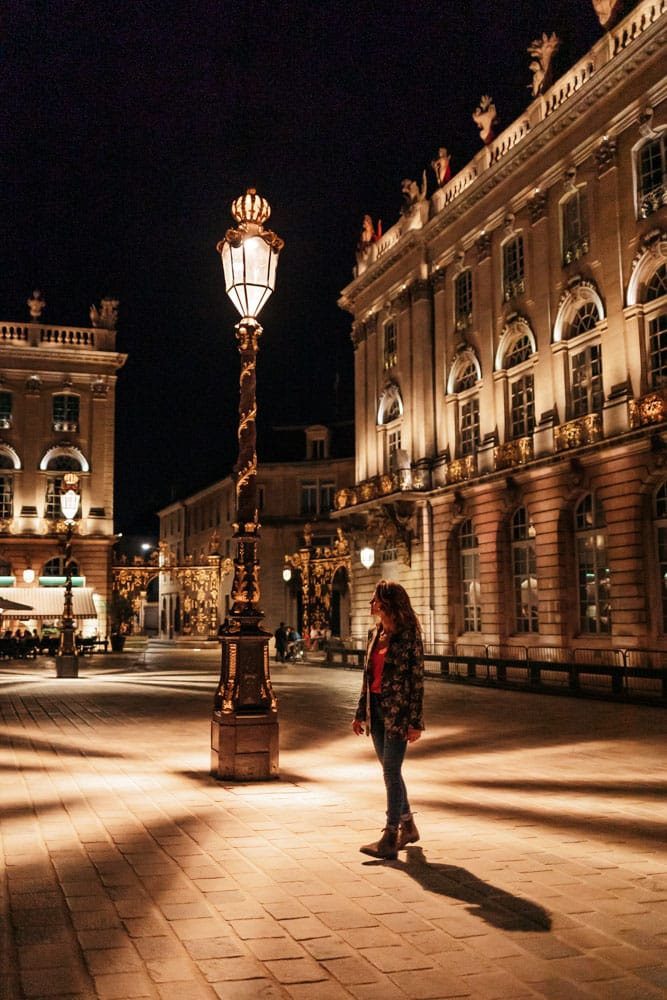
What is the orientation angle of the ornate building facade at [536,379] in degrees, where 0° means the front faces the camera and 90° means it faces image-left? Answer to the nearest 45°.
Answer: approximately 45°

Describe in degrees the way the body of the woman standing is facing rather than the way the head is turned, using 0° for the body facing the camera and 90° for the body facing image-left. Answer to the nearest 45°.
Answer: approximately 45°

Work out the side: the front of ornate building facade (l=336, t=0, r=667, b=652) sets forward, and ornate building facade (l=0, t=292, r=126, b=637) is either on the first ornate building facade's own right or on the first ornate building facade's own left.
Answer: on the first ornate building facade's own right

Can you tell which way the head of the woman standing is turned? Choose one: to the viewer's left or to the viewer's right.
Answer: to the viewer's left

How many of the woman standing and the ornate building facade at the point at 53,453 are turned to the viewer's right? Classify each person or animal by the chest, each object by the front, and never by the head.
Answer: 0

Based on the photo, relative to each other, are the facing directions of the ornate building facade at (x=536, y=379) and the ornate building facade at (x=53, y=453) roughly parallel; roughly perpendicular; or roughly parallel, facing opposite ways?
roughly perpendicular

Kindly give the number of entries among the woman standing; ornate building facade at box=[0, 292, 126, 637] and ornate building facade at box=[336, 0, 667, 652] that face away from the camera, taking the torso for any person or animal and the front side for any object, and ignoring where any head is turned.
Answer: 0

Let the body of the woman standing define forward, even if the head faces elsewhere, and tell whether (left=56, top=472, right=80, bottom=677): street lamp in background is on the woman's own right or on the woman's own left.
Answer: on the woman's own right

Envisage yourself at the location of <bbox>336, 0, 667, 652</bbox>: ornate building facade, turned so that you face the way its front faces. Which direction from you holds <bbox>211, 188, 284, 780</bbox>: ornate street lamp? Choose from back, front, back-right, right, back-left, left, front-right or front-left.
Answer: front-left

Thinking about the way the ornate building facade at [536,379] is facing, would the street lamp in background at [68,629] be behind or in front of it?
in front

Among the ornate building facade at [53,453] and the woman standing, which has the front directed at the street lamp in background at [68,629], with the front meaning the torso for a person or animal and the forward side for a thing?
the ornate building facade

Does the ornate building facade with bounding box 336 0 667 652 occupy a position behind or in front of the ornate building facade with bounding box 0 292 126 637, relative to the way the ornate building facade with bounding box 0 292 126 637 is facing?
in front

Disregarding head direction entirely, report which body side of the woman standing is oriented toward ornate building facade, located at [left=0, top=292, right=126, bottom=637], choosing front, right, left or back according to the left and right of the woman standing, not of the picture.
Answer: right

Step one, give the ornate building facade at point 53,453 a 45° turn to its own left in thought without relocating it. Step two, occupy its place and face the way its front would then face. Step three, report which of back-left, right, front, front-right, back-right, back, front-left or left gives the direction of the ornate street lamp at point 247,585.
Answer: front-right

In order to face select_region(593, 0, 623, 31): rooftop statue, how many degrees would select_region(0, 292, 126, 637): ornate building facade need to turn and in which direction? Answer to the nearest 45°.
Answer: approximately 45° to its left

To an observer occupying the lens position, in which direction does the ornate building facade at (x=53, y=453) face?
facing the viewer

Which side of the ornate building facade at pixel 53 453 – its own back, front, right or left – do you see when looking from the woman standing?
front
